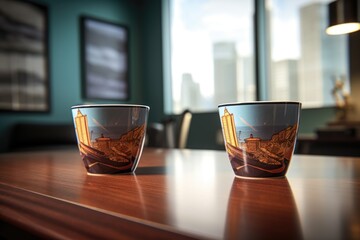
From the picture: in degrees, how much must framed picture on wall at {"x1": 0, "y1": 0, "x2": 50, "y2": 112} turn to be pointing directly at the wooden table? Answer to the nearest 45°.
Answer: approximately 45° to its right

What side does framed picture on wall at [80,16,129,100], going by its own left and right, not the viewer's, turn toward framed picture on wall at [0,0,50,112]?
right

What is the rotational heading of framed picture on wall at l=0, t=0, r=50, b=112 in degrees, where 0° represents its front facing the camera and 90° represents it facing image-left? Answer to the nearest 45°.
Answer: approximately 315°

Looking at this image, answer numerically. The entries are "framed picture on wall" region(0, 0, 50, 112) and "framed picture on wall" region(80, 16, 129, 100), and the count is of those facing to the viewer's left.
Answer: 0
